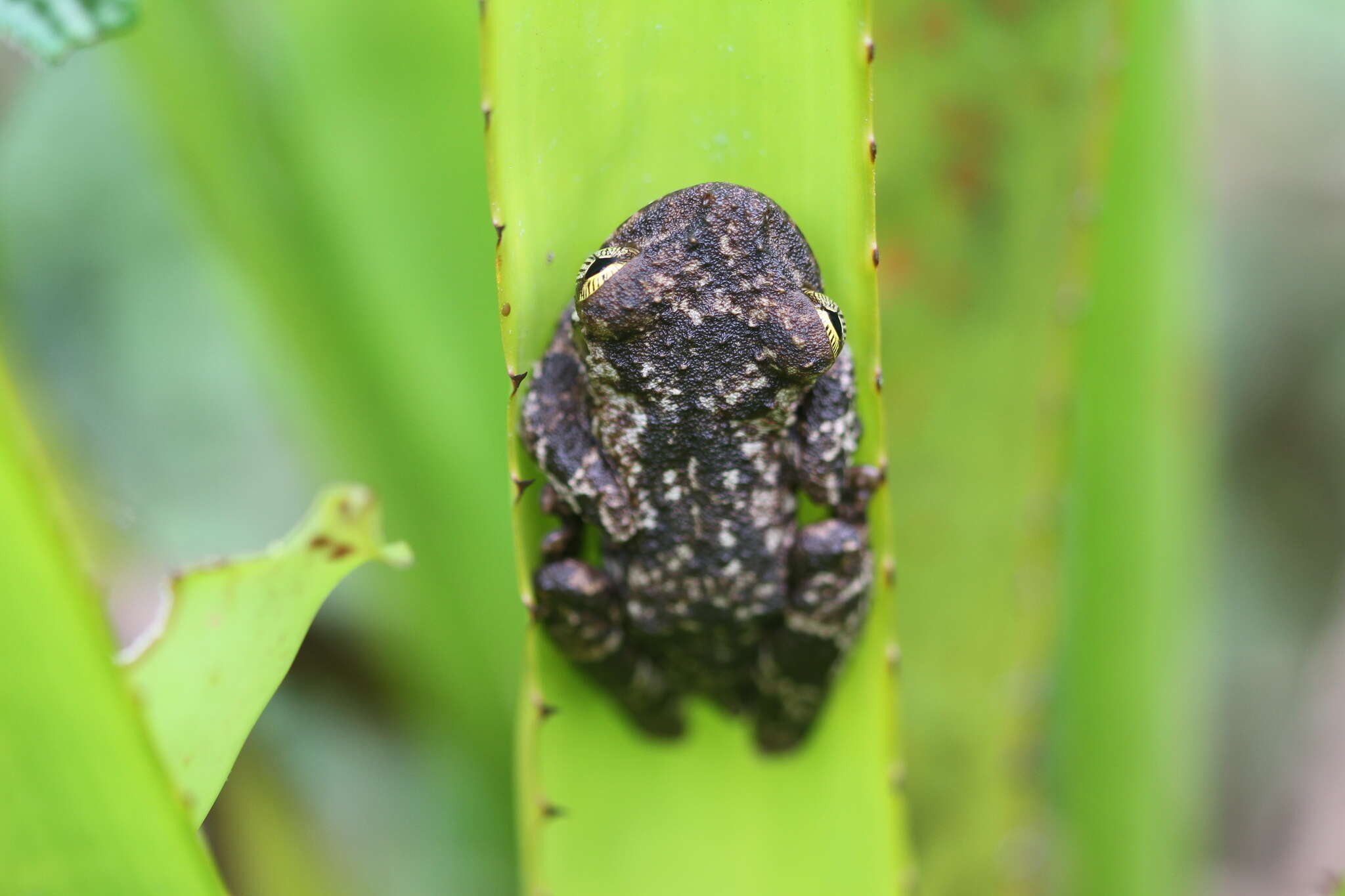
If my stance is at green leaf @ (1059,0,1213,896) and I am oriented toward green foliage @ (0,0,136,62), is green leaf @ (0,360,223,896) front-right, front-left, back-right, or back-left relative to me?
front-left

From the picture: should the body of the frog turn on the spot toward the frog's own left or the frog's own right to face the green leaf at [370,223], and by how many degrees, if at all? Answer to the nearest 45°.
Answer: approximately 45° to the frog's own left

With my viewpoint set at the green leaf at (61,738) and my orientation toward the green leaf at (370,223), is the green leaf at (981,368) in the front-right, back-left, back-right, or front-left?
front-right

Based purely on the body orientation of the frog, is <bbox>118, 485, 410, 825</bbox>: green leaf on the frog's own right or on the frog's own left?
on the frog's own left

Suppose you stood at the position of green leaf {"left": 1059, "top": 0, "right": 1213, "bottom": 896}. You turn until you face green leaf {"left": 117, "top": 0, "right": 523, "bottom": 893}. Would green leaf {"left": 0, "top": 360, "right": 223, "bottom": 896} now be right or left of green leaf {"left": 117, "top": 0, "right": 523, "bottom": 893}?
left

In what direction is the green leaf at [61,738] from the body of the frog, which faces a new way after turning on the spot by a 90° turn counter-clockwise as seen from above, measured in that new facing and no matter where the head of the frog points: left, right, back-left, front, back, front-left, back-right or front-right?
front-left

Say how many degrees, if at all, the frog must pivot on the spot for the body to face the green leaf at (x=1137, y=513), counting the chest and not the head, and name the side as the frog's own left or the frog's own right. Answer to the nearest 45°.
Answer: approximately 45° to the frog's own right

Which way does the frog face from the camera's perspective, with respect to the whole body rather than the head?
away from the camera
